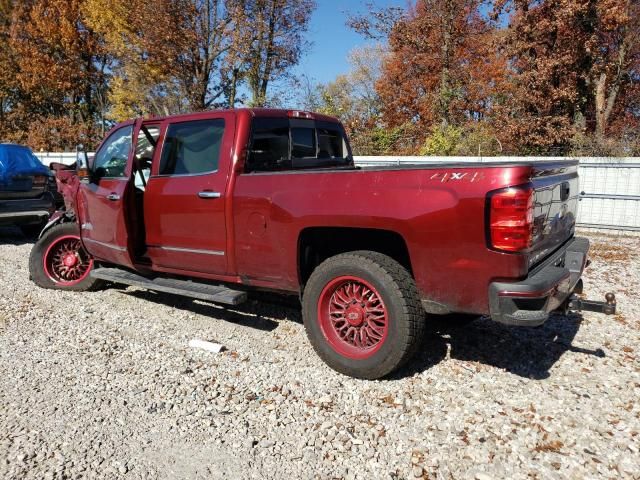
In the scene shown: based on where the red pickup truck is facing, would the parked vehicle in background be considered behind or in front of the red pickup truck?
in front

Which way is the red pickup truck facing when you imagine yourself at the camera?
facing away from the viewer and to the left of the viewer

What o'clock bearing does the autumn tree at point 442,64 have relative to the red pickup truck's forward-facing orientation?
The autumn tree is roughly at 2 o'clock from the red pickup truck.

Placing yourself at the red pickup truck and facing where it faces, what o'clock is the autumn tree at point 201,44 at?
The autumn tree is roughly at 1 o'clock from the red pickup truck.

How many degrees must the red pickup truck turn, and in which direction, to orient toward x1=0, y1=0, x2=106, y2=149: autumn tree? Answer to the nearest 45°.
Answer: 0° — it already faces it

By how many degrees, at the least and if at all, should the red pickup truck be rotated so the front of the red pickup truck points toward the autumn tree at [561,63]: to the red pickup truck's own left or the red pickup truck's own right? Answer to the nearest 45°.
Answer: approximately 90° to the red pickup truck's own right

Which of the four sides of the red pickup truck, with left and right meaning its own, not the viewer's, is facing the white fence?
right

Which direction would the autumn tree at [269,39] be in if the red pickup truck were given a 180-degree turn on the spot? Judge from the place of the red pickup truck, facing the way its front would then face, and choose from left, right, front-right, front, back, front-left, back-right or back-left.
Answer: back-left

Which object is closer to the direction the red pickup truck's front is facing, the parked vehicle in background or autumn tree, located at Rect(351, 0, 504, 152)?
the parked vehicle in background

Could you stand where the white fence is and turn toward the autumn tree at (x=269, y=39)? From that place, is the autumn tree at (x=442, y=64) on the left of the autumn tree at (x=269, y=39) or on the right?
right
